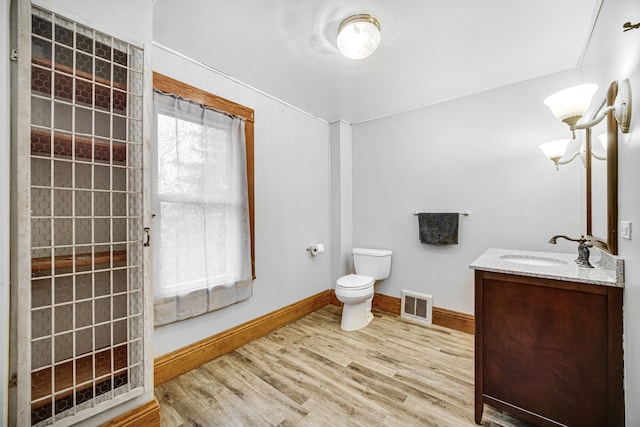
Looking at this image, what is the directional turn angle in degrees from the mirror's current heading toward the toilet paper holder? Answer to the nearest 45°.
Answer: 0° — it already faces it

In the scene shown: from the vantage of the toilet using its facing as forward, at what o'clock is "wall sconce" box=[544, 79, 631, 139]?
The wall sconce is roughly at 9 o'clock from the toilet.

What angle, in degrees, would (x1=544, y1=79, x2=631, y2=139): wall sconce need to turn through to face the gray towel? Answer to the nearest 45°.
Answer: approximately 45° to its right

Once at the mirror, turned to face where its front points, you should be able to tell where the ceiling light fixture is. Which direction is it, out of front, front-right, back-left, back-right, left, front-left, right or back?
front-left

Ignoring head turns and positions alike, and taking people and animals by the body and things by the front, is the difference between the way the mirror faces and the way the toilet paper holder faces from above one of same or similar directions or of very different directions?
very different directions

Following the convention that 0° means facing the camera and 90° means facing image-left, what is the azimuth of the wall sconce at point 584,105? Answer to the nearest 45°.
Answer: approximately 90°

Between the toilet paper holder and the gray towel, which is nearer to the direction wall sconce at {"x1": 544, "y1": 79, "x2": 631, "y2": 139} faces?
the toilet paper holder

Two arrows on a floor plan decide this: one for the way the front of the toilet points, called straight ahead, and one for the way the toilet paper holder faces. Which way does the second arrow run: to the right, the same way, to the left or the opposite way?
to the left

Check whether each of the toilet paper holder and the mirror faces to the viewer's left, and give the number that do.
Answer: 1

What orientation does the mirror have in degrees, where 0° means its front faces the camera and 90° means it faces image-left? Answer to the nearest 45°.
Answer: approximately 90°

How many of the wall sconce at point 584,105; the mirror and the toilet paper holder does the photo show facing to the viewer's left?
2

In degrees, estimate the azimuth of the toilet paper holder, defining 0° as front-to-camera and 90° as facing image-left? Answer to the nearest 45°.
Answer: approximately 315°

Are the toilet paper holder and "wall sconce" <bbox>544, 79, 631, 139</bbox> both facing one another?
yes
